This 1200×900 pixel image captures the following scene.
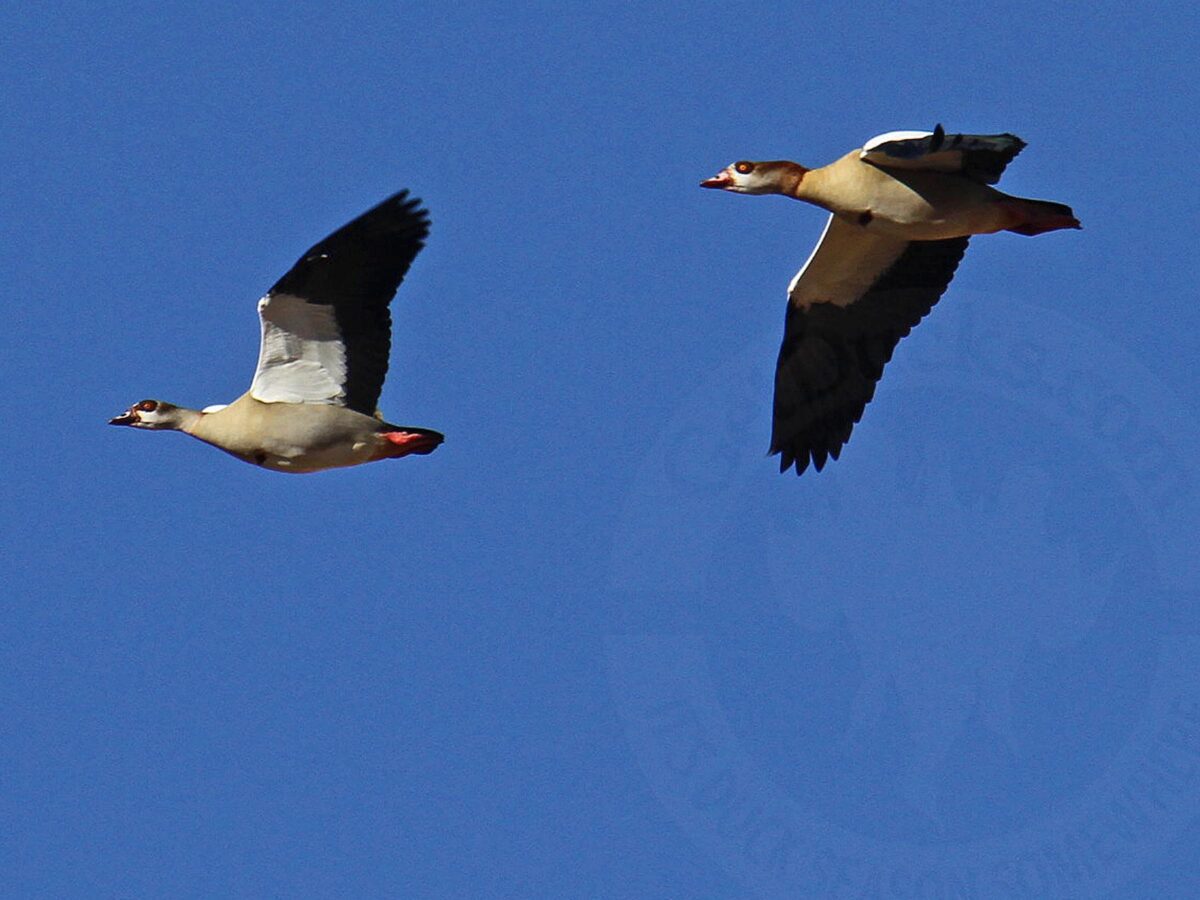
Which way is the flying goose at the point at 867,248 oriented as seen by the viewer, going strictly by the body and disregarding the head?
to the viewer's left

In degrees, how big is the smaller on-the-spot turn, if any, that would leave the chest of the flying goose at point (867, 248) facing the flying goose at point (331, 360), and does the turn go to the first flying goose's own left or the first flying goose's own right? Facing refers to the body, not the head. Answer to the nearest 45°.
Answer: approximately 45° to the first flying goose's own left

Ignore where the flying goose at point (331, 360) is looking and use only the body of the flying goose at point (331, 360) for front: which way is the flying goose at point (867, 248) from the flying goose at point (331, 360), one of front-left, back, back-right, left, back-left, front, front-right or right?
back

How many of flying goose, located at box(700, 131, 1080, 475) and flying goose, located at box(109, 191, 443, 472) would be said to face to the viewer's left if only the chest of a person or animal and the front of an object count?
2

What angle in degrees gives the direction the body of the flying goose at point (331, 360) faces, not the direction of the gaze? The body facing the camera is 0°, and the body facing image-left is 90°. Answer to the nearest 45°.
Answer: approximately 90°
